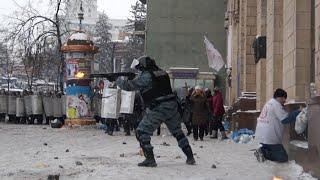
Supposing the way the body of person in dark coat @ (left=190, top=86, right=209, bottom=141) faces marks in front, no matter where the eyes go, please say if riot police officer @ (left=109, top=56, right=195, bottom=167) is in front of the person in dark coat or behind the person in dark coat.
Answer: in front

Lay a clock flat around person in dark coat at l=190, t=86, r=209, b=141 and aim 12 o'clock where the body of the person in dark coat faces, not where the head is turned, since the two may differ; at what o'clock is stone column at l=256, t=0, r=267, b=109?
The stone column is roughly at 9 o'clock from the person in dark coat.

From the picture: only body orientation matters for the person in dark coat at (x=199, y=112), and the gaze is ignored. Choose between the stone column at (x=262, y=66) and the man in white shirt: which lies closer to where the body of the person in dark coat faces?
the man in white shirt

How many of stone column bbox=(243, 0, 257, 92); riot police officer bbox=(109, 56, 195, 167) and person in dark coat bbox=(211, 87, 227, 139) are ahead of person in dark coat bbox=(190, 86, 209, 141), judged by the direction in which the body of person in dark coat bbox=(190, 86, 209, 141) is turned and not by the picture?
1

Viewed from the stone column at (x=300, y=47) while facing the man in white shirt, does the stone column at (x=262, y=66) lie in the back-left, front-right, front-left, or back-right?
back-right

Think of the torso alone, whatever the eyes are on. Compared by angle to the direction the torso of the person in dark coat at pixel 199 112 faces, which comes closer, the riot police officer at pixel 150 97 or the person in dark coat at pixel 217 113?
the riot police officer

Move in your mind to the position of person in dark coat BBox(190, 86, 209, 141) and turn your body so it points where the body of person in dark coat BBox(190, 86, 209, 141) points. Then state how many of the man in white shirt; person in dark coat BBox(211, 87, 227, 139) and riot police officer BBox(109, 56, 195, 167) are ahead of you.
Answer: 2

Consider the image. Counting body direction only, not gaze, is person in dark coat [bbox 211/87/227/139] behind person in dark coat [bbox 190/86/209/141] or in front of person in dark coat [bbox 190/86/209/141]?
behind

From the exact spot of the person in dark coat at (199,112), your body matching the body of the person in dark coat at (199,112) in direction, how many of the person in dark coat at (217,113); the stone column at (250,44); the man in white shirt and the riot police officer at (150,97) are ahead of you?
2

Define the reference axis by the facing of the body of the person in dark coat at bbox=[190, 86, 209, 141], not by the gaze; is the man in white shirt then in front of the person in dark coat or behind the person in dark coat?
in front

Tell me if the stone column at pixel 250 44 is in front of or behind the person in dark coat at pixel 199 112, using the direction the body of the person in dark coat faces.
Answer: behind
